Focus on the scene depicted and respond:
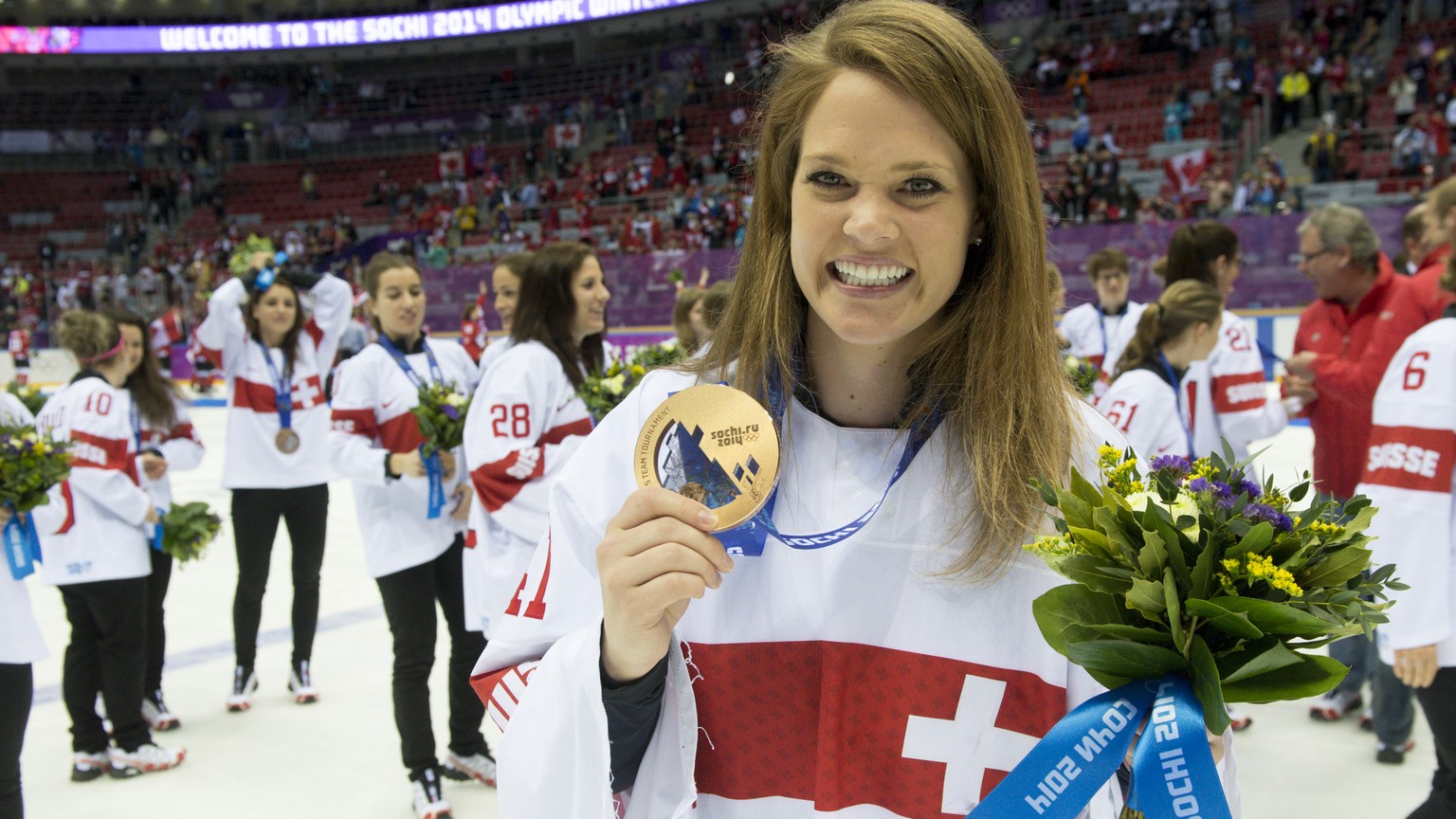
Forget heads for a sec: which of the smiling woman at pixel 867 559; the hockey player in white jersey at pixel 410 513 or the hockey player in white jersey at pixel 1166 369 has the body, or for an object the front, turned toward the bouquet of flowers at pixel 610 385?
the hockey player in white jersey at pixel 410 513

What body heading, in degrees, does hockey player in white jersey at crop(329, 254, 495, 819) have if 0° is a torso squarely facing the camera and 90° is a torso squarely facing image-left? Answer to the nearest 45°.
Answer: approximately 315°

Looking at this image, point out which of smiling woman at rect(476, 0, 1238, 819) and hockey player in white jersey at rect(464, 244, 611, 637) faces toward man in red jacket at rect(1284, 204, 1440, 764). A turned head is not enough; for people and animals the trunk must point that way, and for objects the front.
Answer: the hockey player in white jersey

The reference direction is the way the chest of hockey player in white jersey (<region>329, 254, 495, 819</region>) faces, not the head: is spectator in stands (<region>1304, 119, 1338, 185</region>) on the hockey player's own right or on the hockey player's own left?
on the hockey player's own left
